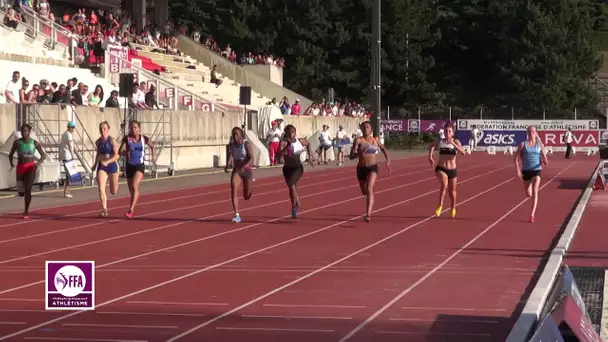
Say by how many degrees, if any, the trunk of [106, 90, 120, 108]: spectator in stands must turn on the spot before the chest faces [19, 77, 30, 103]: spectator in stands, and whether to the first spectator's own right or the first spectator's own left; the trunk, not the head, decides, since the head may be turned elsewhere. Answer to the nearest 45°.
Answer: approximately 90° to the first spectator's own right

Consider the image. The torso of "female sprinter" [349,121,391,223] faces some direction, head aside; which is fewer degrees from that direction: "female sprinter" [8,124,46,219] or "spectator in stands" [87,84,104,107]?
the female sprinter

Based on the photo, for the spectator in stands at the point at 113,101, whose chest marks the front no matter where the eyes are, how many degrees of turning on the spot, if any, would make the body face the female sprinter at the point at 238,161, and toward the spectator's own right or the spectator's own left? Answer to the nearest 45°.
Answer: approximately 45° to the spectator's own right

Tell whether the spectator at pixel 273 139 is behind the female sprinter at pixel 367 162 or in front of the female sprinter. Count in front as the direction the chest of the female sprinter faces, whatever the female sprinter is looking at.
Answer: behind

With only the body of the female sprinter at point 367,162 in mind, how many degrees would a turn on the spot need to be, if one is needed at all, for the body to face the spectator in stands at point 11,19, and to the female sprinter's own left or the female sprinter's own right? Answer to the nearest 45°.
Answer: approximately 135° to the female sprinter's own right

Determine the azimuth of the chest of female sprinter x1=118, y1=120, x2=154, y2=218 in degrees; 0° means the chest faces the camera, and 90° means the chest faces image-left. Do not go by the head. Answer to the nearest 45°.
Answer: approximately 0°

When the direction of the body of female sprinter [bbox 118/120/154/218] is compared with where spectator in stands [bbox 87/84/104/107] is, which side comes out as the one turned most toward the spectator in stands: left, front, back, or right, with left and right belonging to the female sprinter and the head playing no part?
back

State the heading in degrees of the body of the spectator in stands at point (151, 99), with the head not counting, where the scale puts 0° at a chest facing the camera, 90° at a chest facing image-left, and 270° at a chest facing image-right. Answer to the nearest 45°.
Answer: approximately 315°

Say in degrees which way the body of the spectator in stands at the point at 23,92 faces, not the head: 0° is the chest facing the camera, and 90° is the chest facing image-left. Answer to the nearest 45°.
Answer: approximately 315°

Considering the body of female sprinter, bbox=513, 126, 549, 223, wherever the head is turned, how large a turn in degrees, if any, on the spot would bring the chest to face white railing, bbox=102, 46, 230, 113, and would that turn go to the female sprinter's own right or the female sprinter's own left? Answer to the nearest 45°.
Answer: approximately 135° to the female sprinter's own right

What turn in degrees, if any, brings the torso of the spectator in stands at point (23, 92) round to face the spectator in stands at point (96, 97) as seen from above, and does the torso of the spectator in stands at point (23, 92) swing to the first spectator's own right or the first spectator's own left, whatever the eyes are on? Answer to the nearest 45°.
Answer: approximately 90° to the first spectator's own left

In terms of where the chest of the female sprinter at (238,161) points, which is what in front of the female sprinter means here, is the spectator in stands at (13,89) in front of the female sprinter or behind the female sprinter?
behind
